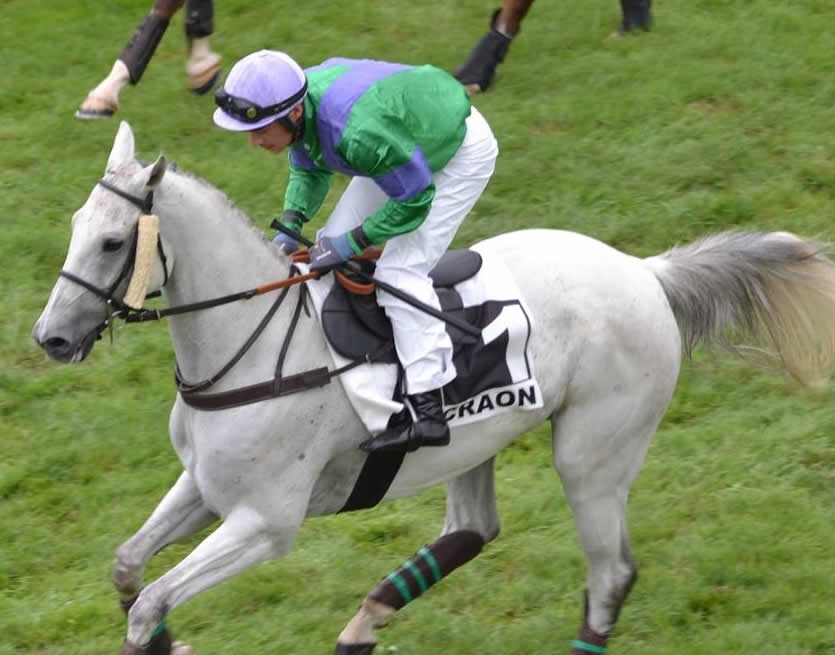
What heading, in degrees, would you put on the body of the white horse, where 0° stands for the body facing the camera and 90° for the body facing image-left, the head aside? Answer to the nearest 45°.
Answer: approximately 90°

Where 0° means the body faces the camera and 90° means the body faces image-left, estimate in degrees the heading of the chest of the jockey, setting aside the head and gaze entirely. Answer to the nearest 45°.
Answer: approximately 90°
